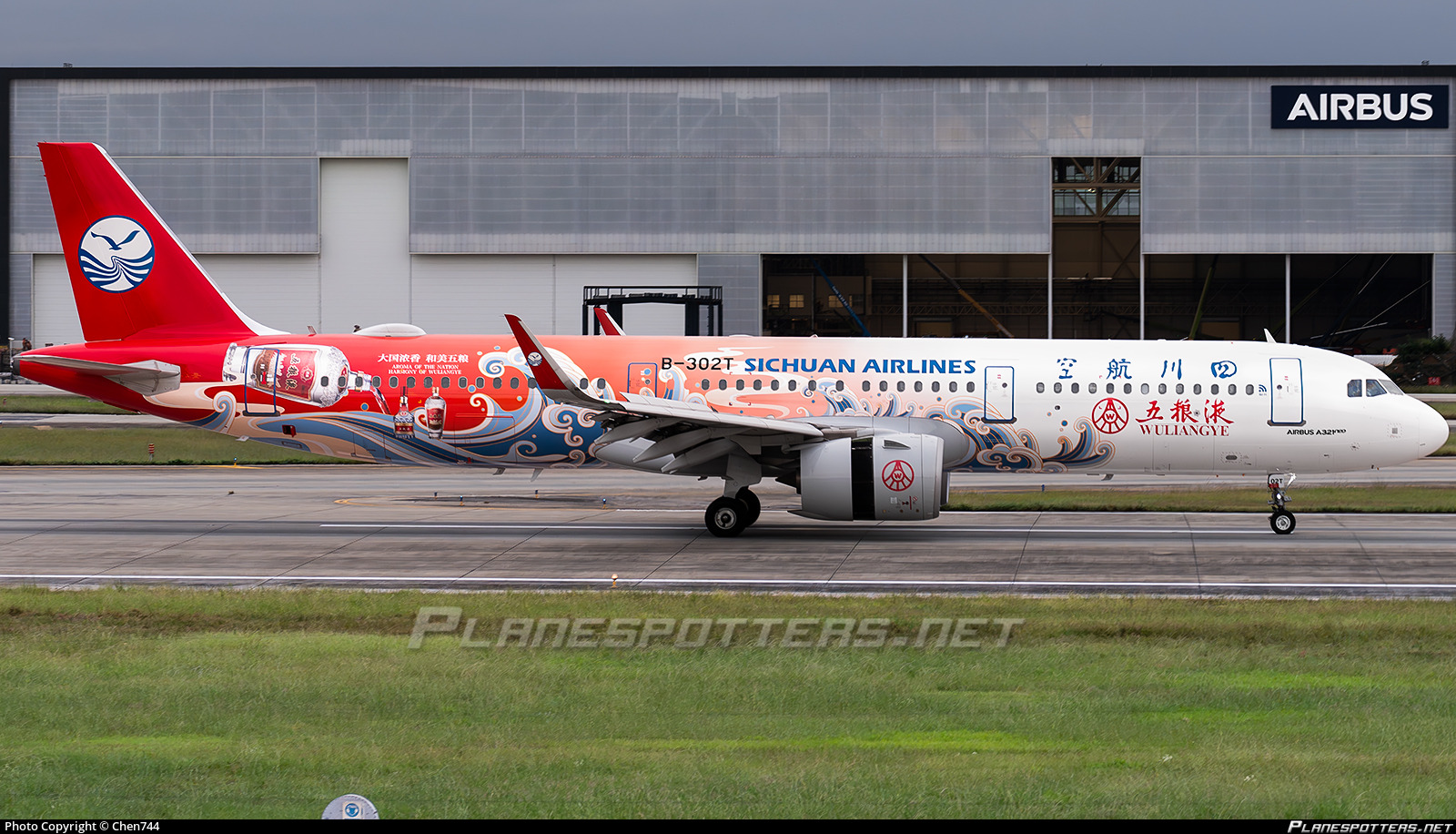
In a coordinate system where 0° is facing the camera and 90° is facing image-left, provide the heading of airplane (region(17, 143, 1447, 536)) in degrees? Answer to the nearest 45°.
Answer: approximately 270°
